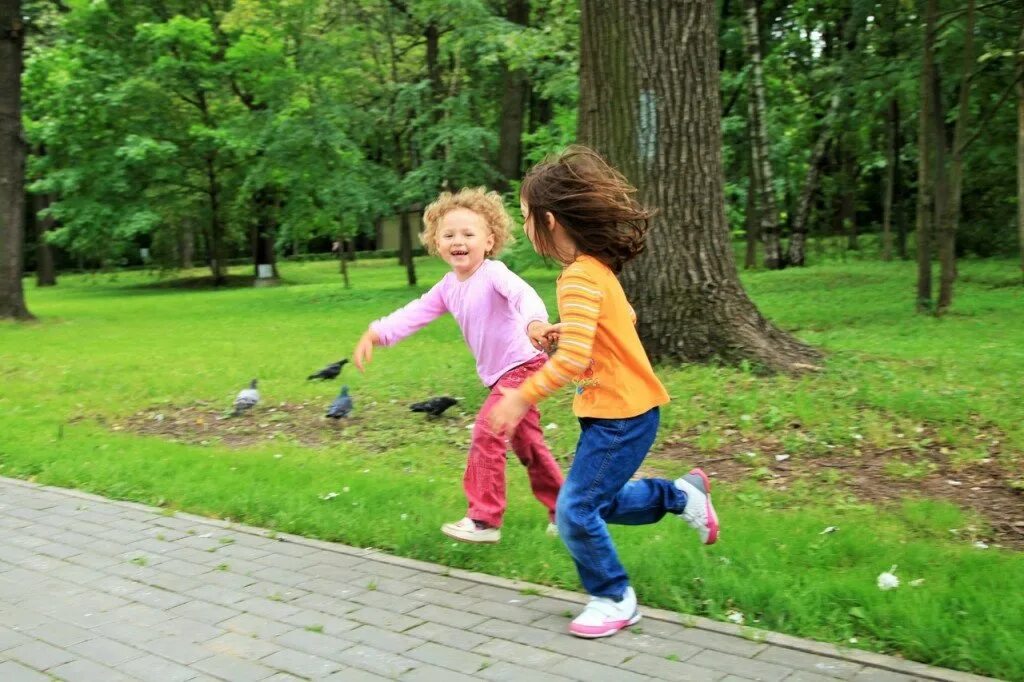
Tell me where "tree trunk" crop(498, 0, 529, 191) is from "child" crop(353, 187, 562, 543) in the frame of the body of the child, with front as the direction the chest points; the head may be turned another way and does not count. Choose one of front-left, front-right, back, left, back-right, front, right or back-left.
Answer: back-right

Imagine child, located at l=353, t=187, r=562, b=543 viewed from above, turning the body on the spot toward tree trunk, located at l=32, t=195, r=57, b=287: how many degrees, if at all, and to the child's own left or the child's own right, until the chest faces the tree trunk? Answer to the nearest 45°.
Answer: approximately 90° to the child's own right

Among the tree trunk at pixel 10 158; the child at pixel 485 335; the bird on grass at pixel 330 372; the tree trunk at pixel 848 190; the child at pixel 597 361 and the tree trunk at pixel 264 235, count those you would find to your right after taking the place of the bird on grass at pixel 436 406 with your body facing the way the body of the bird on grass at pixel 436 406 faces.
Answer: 2

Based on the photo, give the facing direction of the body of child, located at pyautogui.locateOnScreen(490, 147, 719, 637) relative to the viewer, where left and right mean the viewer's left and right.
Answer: facing to the left of the viewer
